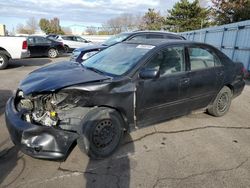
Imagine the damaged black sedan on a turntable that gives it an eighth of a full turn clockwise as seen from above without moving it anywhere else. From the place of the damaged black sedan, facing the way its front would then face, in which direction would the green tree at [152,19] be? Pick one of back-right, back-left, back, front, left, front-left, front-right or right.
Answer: right

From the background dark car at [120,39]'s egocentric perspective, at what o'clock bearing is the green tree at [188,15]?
The green tree is roughly at 5 o'clock from the background dark car.

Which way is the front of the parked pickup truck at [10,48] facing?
to the viewer's left

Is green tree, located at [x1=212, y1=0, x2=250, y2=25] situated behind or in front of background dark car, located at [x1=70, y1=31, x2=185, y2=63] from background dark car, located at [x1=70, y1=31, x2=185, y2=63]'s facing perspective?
behind

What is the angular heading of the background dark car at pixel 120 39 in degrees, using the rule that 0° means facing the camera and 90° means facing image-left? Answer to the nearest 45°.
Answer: approximately 45°

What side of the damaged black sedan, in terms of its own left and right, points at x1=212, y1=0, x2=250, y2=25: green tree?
back

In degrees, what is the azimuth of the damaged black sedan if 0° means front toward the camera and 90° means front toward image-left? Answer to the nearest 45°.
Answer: approximately 45°

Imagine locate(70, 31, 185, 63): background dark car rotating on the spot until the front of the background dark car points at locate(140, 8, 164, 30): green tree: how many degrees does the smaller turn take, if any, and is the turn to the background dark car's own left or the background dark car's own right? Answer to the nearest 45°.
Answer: approximately 135° to the background dark car's own right

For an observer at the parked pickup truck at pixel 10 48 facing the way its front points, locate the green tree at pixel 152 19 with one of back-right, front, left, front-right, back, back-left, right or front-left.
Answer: back-right

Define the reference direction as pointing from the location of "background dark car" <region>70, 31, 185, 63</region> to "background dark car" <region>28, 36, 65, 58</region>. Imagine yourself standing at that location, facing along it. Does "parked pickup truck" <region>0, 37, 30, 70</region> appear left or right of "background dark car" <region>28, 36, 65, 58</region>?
left
